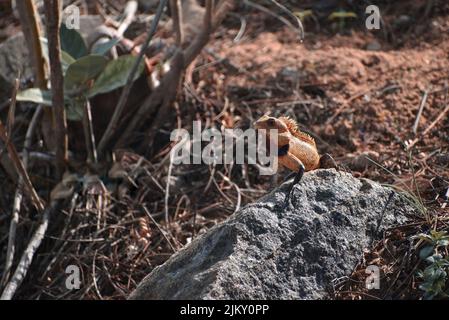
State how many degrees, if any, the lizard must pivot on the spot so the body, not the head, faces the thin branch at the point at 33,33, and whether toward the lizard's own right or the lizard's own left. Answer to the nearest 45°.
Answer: approximately 45° to the lizard's own right

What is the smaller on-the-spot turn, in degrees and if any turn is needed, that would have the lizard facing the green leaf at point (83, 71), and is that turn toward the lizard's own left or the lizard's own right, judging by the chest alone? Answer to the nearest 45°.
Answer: approximately 45° to the lizard's own right

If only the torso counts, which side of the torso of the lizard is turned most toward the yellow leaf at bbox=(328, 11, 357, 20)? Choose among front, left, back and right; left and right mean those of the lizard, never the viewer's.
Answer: right

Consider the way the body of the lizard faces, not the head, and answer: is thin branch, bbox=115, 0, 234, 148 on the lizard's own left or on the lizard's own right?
on the lizard's own right

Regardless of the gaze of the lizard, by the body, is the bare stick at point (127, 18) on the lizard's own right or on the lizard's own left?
on the lizard's own right

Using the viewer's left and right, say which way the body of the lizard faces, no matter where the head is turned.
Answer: facing to the left of the viewer

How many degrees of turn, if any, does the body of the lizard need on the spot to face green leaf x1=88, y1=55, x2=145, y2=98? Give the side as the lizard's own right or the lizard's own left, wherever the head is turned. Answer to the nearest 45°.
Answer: approximately 45° to the lizard's own right

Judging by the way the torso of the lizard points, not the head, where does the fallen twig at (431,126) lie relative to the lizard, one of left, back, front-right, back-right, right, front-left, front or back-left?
back-right

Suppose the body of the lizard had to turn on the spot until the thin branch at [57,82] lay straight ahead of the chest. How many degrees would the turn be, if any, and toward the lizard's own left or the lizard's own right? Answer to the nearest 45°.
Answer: approximately 45° to the lizard's own right

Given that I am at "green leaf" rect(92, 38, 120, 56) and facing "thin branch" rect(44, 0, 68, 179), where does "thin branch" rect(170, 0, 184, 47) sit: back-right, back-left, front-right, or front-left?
back-left
